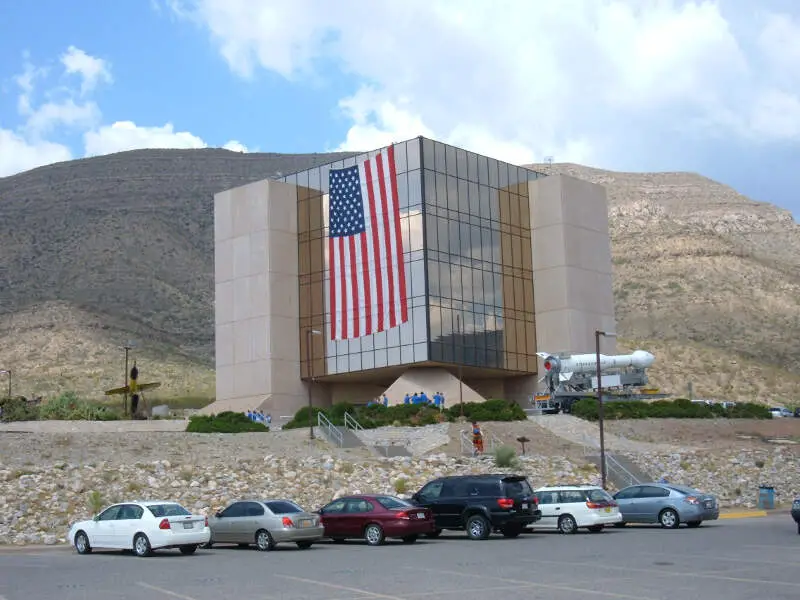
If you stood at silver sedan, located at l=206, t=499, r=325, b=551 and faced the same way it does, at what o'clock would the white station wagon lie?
The white station wagon is roughly at 4 o'clock from the silver sedan.

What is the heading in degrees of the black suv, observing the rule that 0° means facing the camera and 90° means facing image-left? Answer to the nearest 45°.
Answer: approximately 135°

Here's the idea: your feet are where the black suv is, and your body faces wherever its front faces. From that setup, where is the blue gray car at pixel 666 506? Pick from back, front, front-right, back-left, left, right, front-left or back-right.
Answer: right

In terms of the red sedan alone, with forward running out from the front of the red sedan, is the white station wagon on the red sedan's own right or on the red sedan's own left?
on the red sedan's own right

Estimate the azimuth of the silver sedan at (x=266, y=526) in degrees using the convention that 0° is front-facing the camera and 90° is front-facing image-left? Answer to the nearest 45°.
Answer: approximately 135°

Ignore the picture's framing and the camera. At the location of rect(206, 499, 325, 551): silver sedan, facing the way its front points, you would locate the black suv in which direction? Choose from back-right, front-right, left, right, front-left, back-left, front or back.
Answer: back-right

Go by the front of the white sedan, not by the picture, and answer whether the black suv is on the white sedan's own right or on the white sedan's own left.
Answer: on the white sedan's own right

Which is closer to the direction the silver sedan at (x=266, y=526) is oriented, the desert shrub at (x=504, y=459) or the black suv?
the desert shrub

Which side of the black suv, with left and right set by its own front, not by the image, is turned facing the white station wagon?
right

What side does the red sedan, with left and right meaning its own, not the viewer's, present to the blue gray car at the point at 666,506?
right

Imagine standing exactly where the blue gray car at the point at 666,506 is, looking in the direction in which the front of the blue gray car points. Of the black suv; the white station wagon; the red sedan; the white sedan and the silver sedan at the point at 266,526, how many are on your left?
5

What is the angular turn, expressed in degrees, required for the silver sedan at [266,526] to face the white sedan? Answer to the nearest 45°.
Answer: approximately 45° to its left

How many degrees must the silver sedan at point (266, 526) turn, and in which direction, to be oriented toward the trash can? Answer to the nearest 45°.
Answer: approximately 90° to its right

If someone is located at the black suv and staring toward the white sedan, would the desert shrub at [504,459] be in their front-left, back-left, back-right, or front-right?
back-right
